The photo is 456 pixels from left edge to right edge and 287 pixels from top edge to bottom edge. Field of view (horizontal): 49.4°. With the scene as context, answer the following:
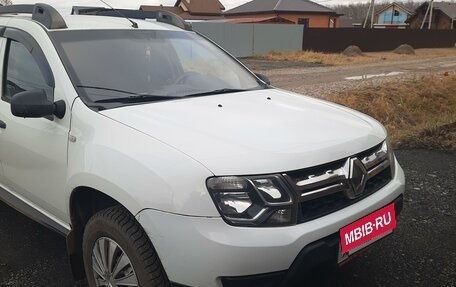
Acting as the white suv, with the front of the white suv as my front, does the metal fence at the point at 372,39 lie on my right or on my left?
on my left

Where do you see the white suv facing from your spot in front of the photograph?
facing the viewer and to the right of the viewer

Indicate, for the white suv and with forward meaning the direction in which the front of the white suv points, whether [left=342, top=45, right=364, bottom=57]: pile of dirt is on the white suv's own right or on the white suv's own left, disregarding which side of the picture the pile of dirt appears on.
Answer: on the white suv's own left

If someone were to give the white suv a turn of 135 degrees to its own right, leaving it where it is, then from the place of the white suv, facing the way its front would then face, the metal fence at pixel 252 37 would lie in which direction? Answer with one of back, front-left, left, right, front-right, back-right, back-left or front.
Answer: right

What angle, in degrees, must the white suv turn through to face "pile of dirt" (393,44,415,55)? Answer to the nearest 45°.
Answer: approximately 90° to its left
